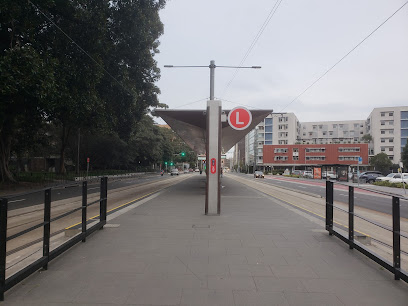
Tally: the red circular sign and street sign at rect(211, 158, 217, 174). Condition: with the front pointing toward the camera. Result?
2

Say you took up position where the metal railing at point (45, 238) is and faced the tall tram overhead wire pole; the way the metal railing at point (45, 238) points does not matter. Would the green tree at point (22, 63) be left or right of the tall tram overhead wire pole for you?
left

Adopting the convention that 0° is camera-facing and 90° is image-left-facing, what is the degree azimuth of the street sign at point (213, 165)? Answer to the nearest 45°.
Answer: approximately 0°
